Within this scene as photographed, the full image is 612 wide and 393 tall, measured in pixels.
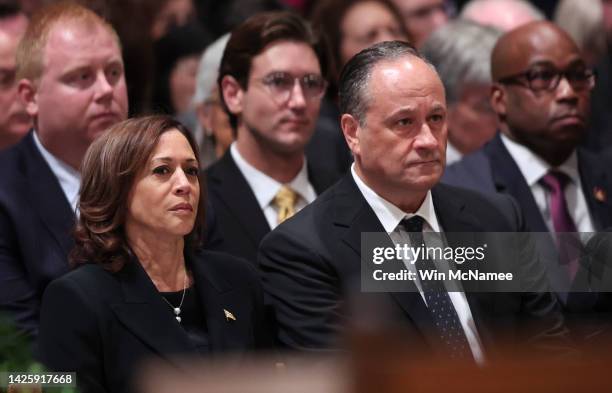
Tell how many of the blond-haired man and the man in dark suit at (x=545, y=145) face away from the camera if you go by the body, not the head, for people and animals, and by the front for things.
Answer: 0

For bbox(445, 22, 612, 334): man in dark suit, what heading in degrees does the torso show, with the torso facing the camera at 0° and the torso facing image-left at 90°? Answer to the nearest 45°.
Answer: approximately 315°

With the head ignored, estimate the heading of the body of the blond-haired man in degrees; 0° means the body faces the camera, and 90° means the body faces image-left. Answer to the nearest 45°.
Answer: approximately 315°

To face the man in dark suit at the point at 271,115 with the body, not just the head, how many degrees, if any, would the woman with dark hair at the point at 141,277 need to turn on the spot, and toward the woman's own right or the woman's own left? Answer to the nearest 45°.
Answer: approximately 90° to the woman's own left

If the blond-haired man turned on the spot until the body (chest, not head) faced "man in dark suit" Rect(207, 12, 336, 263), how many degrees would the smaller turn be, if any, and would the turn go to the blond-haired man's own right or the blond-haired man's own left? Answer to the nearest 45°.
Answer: approximately 45° to the blond-haired man's own left

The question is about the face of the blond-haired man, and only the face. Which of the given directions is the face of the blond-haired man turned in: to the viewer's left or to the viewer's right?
to the viewer's right

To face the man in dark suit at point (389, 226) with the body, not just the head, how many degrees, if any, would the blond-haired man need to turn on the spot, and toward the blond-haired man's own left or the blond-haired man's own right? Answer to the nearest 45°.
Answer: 0° — they already face them

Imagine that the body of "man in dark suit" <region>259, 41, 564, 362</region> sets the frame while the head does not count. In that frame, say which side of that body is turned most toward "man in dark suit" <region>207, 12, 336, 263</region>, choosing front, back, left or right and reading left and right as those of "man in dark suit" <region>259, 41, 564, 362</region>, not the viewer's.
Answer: back

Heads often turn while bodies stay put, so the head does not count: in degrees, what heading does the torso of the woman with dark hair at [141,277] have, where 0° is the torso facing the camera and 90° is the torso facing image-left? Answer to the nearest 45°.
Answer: approximately 315°
